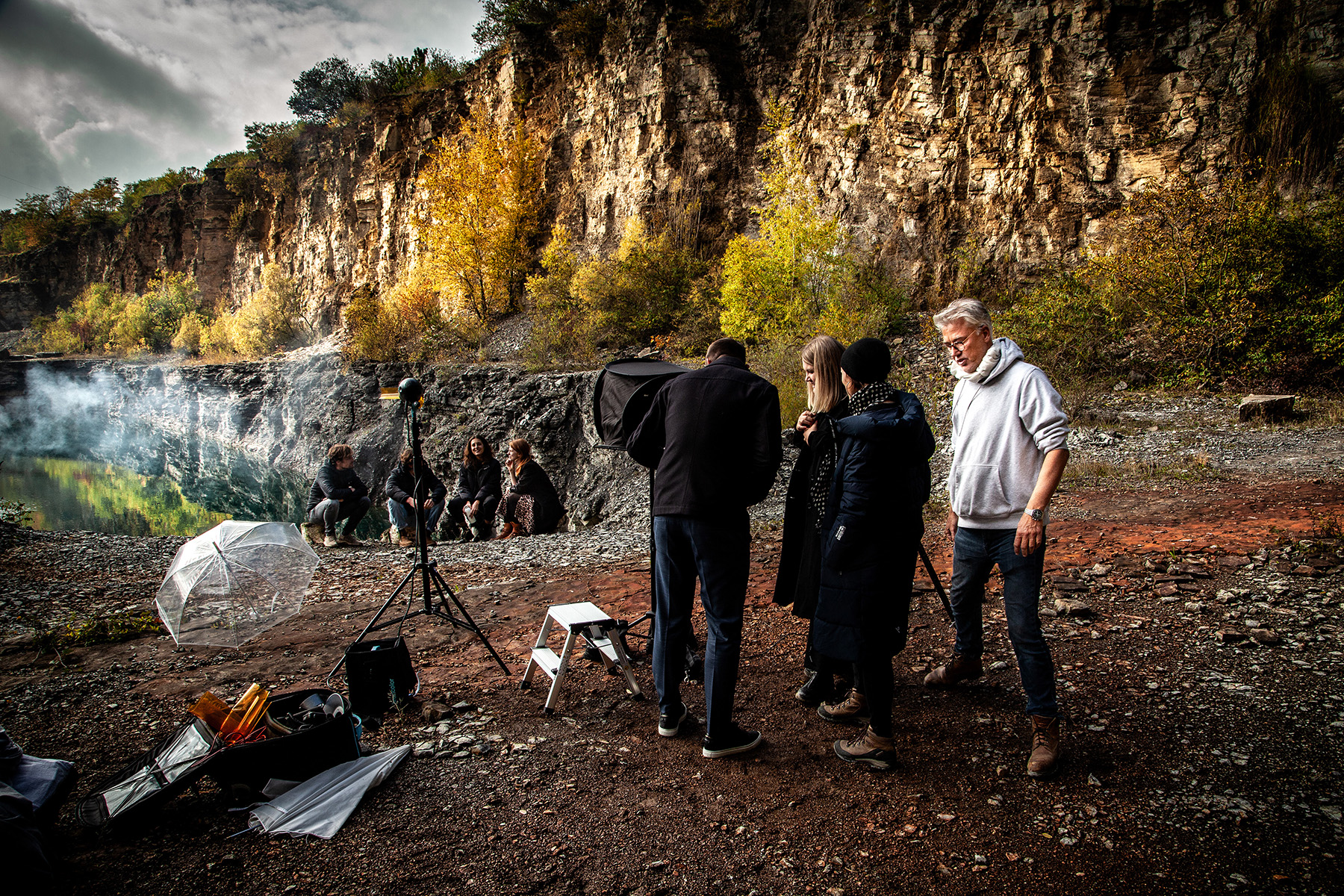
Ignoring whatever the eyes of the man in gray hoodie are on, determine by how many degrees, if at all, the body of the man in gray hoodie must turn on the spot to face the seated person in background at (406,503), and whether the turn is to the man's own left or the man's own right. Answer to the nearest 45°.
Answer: approximately 90° to the man's own right

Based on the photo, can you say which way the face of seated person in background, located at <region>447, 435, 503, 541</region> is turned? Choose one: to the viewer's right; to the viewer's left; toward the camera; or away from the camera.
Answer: toward the camera

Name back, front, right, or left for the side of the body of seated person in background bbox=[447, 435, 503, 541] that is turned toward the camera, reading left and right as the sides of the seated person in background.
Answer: front

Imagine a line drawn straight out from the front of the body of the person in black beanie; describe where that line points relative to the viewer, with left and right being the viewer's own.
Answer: facing away from the viewer and to the left of the viewer

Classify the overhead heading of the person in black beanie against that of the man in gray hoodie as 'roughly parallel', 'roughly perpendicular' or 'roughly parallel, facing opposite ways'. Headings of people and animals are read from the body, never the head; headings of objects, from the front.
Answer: roughly perpendicular

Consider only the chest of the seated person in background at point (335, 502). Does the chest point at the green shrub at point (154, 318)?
no

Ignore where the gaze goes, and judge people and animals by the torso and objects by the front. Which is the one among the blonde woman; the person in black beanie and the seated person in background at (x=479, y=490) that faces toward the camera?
the seated person in background

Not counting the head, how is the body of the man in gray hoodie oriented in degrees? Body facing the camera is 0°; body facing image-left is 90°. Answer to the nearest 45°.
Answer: approximately 45°

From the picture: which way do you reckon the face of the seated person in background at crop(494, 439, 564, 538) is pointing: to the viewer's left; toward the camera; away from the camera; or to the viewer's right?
to the viewer's left

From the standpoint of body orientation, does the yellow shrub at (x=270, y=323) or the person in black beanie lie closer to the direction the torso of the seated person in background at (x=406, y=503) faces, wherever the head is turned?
the person in black beanie

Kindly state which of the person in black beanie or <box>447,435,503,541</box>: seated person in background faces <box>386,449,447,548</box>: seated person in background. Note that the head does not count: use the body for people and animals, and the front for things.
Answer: the person in black beanie

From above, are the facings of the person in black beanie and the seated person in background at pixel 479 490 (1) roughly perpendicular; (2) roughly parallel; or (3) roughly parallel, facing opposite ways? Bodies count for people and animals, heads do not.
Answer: roughly parallel, facing opposite ways
